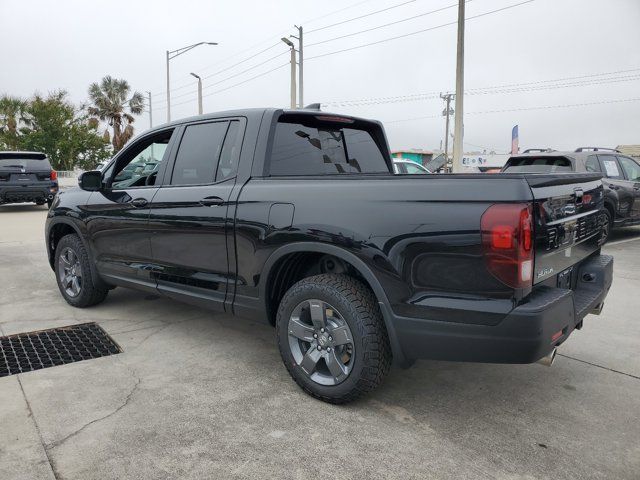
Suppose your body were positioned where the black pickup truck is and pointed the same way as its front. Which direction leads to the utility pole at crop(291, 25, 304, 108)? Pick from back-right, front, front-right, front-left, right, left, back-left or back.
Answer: front-right

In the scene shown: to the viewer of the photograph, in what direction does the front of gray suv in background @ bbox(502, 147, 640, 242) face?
facing away from the viewer and to the right of the viewer

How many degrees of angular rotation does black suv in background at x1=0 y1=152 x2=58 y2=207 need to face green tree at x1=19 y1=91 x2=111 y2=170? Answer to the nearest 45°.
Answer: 0° — it already faces it

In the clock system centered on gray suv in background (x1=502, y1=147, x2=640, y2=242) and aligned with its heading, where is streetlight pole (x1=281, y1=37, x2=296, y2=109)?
The streetlight pole is roughly at 9 o'clock from the gray suv in background.

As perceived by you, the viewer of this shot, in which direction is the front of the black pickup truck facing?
facing away from the viewer and to the left of the viewer

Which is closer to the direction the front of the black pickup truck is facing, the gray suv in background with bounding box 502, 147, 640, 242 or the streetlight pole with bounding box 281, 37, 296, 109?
the streetlight pole

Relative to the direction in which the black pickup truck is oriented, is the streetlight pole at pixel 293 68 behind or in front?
in front

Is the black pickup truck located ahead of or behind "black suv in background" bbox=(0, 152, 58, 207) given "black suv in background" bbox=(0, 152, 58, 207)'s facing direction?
behind

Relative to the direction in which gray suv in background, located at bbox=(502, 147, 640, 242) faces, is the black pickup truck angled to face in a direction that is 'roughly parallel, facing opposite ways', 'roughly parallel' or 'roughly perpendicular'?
roughly perpendicular

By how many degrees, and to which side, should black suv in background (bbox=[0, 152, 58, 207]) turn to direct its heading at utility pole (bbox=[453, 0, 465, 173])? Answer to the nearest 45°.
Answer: approximately 90° to its right

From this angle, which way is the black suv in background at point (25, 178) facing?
away from the camera

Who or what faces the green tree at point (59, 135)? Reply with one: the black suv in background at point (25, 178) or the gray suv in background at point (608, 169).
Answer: the black suv in background at point (25, 178)

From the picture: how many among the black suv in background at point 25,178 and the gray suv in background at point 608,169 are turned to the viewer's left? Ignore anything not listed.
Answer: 0

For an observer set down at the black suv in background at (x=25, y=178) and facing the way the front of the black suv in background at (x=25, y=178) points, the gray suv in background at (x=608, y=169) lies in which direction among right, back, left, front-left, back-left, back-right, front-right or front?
back-right
